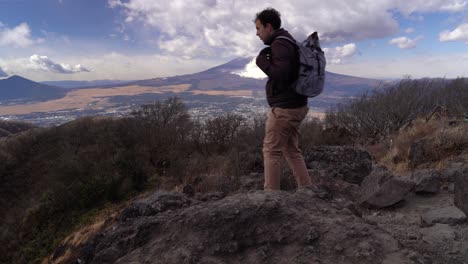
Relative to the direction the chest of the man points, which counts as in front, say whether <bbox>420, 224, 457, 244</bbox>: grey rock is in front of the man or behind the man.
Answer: behind

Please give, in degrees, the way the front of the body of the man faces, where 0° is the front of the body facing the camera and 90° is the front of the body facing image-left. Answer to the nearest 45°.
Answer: approximately 90°

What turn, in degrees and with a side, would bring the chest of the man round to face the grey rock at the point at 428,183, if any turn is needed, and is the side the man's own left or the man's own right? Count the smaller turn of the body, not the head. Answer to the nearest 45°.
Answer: approximately 135° to the man's own right

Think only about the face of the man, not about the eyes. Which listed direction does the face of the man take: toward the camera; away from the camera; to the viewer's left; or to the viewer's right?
to the viewer's left

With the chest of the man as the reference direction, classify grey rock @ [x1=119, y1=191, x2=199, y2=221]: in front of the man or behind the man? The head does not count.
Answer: in front

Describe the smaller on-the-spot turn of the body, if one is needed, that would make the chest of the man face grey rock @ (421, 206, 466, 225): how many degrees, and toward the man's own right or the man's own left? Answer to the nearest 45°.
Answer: approximately 180°

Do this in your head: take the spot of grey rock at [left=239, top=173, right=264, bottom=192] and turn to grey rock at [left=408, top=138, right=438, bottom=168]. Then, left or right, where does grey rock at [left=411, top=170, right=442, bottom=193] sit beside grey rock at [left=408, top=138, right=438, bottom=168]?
right

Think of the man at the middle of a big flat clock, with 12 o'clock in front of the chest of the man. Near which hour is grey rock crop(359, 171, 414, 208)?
The grey rock is roughly at 5 o'clock from the man.

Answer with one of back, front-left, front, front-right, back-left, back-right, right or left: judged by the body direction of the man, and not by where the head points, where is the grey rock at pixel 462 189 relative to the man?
back

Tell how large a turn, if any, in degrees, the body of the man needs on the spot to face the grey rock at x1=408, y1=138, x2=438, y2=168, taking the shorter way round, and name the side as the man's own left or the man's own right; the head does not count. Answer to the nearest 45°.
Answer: approximately 135° to the man's own right
